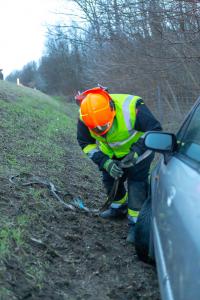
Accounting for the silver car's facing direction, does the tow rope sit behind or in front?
in front

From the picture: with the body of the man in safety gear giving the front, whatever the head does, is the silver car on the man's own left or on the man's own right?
on the man's own left

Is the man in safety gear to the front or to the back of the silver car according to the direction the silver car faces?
to the front

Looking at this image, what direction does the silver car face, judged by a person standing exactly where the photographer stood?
facing away from the viewer and to the left of the viewer

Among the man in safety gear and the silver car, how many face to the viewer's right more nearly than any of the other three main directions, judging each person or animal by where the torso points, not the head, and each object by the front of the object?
0
